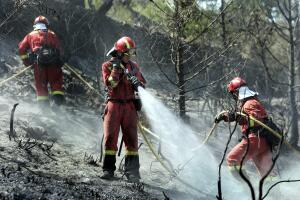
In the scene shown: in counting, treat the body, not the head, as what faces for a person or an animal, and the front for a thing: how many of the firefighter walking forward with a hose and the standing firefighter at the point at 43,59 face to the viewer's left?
1

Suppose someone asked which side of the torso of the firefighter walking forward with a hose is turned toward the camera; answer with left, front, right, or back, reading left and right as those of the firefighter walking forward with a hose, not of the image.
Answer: left
